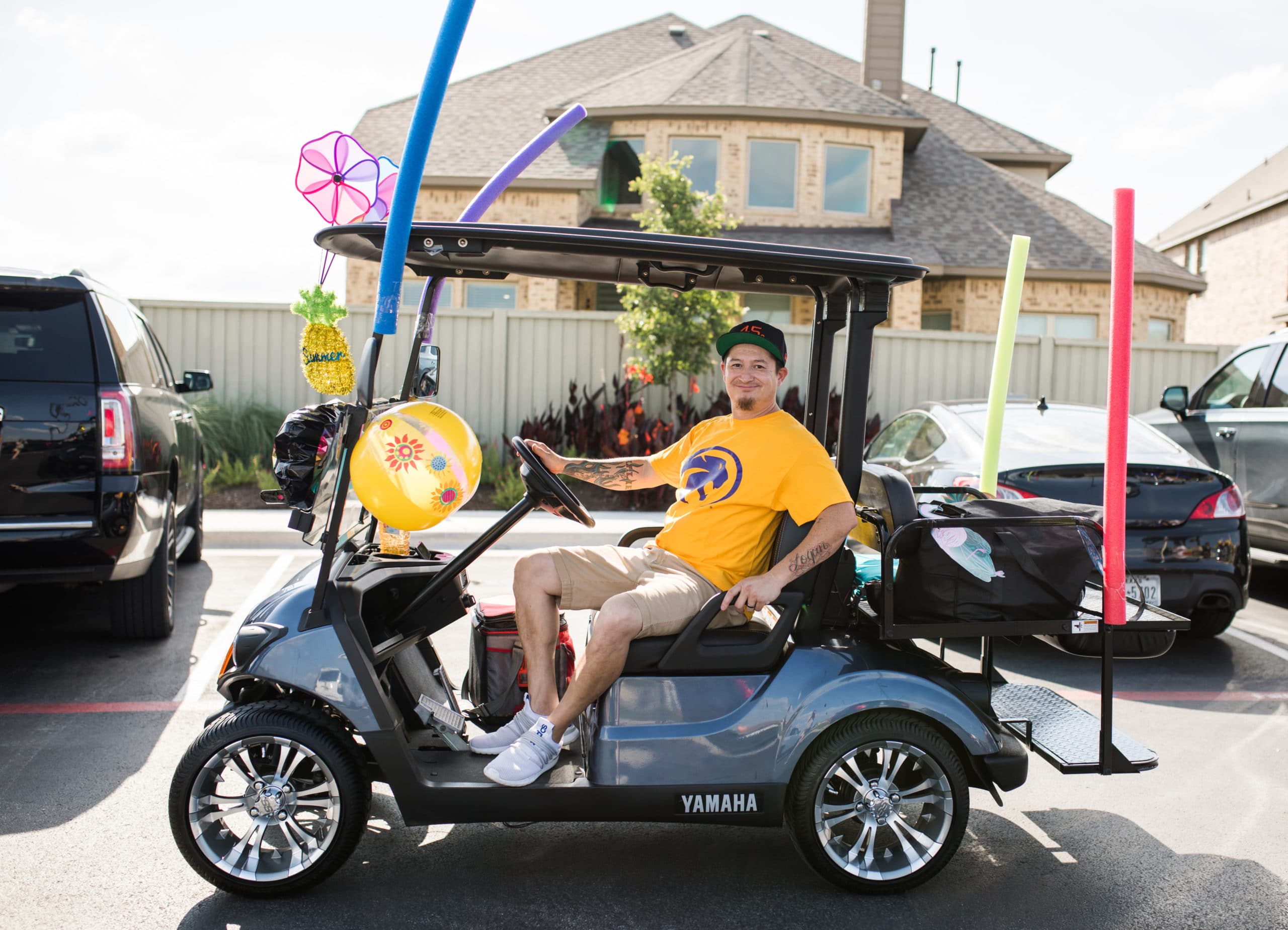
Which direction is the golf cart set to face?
to the viewer's left

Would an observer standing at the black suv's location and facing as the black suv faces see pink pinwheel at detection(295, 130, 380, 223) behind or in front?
behind

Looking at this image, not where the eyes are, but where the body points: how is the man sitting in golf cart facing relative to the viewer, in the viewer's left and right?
facing the viewer and to the left of the viewer

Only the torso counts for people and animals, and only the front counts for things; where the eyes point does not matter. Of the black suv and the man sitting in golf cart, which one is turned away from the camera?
the black suv

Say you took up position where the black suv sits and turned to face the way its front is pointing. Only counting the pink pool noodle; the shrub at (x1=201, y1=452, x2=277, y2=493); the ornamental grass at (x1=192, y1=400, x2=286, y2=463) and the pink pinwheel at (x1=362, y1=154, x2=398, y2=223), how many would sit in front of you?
2

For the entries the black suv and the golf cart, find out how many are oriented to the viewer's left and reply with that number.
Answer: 1

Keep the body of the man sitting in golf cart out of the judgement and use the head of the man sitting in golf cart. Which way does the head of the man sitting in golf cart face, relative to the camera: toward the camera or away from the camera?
toward the camera

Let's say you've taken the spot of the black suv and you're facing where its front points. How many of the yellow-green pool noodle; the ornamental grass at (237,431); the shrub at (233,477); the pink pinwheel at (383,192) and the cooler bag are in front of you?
2

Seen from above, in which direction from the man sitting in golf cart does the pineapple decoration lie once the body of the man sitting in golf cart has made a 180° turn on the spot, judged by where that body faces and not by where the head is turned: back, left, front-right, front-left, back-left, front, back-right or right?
back-left

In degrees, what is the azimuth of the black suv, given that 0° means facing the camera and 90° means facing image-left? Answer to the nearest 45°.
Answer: approximately 180°

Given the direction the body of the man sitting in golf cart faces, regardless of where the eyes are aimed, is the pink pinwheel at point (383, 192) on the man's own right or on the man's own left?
on the man's own right

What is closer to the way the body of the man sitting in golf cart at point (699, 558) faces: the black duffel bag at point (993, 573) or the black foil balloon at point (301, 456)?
the black foil balloon

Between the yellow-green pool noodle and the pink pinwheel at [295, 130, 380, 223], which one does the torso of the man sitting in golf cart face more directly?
the pink pinwheel

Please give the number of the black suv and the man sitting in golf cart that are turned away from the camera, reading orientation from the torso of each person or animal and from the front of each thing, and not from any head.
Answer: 1
